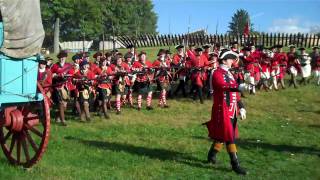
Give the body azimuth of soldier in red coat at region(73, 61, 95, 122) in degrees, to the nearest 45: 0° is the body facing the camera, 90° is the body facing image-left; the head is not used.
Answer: approximately 0°

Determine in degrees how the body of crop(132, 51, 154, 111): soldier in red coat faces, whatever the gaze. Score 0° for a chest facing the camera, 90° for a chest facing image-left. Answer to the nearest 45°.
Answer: approximately 0°

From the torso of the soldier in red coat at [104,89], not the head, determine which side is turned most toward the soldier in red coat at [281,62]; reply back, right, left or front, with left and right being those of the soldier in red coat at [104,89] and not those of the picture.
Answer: left

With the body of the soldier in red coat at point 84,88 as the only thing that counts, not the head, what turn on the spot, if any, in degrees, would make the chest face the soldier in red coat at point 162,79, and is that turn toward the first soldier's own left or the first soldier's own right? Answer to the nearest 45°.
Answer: approximately 135° to the first soldier's own left

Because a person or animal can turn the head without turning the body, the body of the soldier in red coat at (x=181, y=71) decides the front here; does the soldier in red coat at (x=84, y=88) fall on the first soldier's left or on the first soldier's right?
on the first soldier's right

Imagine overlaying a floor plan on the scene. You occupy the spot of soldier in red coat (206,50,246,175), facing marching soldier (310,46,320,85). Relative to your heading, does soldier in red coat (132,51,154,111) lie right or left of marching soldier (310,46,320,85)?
left

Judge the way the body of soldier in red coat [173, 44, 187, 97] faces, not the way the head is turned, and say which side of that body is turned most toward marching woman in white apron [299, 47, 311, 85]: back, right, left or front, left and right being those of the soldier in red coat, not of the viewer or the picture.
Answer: left

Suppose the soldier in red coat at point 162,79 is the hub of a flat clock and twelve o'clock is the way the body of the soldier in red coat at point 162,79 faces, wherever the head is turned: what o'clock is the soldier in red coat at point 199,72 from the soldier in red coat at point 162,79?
the soldier in red coat at point 199,72 is roughly at 8 o'clock from the soldier in red coat at point 162,79.
